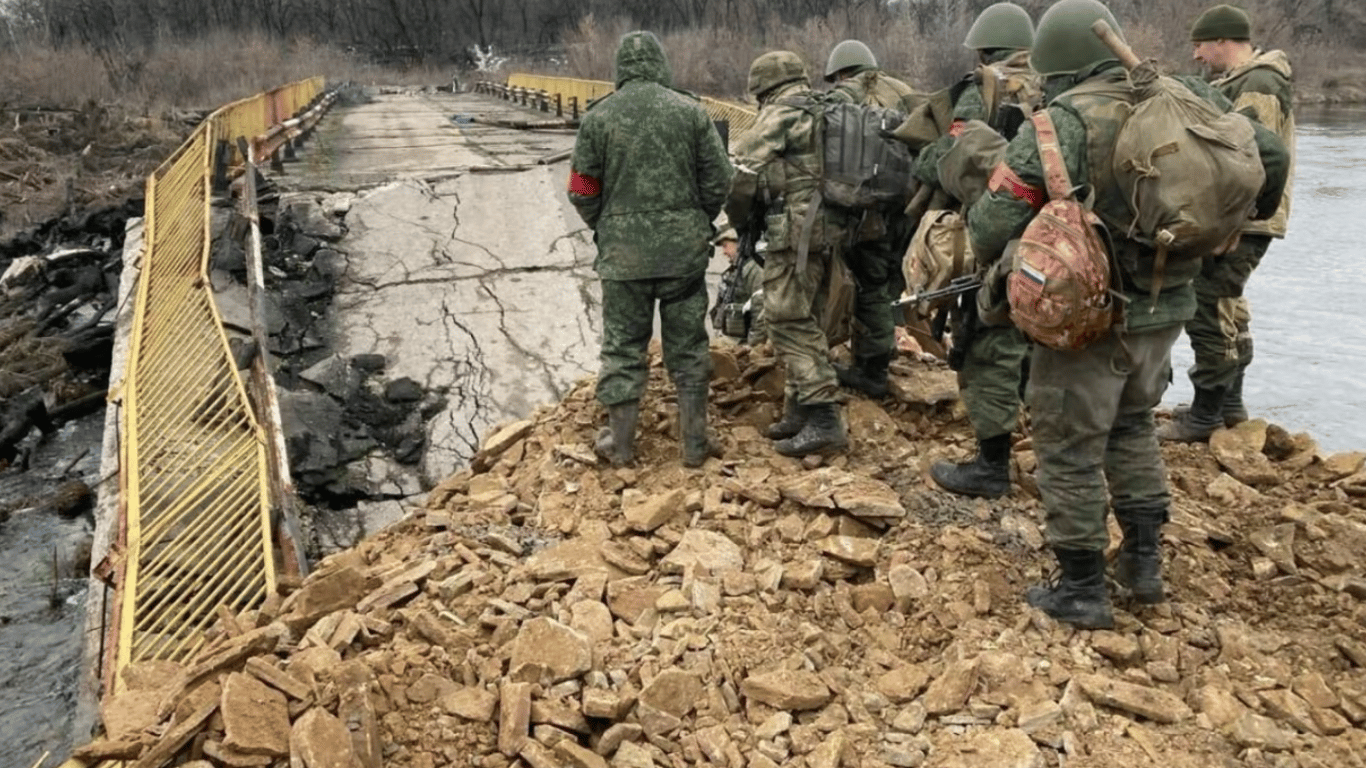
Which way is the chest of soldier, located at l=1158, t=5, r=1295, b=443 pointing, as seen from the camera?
to the viewer's left

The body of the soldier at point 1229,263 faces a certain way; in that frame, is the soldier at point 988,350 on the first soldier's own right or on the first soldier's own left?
on the first soldier's own left

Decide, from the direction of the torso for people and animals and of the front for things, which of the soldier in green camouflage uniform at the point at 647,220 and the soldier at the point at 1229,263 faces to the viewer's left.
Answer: the soldier

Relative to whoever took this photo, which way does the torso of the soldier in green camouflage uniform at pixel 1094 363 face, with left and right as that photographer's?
facing away from the viewer and to the left of the viewer

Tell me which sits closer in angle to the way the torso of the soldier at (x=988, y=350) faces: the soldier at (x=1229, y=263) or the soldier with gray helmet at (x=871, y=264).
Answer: the soldier with gray helmet

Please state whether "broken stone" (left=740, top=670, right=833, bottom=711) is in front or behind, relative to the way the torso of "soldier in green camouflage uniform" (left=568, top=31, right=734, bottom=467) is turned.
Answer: behind

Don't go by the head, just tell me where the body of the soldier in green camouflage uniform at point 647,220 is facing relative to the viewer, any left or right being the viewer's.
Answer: facing away from the viewer

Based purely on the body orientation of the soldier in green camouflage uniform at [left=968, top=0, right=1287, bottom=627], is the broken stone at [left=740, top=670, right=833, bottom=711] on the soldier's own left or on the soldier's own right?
on the soldier's own left

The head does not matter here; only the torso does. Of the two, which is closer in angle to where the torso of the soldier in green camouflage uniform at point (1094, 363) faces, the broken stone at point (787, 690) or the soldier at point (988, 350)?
the soldier

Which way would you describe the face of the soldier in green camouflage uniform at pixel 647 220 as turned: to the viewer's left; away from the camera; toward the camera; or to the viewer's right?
away from the camera

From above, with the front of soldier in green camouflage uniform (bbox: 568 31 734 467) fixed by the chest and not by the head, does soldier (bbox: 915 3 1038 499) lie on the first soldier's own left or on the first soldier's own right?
on the first soldier's own right
